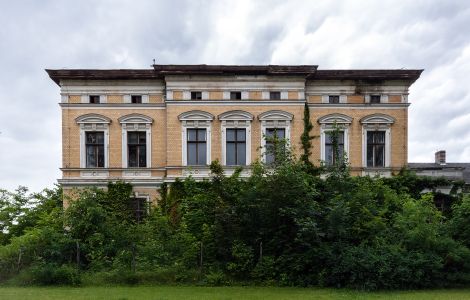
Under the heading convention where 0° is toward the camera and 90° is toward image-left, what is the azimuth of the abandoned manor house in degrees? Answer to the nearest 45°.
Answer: approximately 0°
